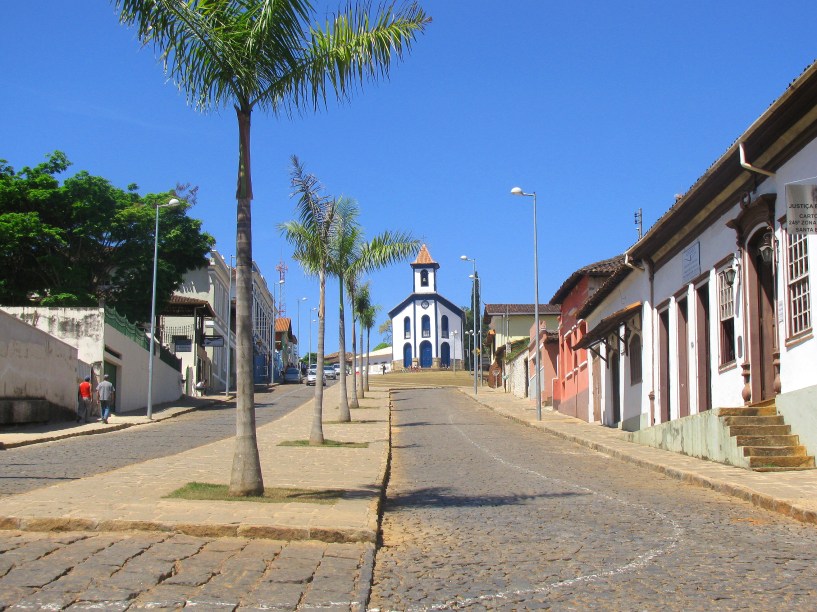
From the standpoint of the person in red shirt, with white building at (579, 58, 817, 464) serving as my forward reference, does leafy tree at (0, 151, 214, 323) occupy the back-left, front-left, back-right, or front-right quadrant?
back-left

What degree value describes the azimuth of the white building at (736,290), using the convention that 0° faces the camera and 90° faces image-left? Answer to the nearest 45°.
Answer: approximately 45°

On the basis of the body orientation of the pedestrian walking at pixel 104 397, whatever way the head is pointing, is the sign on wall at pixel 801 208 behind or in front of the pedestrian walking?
behind

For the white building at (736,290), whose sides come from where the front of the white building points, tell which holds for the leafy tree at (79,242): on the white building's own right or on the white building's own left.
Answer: on the white building's own right

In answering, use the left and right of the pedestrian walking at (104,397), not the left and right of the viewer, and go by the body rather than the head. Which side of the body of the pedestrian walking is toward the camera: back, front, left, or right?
back

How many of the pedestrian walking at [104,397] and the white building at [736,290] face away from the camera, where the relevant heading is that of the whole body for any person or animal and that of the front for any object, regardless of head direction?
1
